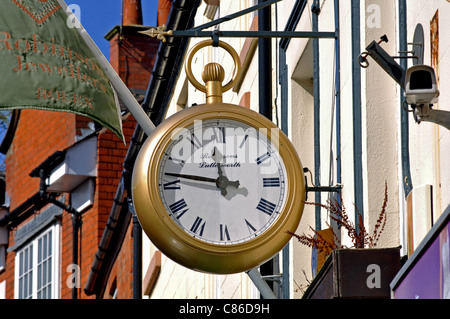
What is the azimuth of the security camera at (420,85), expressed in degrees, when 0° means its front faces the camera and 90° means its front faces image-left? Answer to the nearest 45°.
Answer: approximately 0°

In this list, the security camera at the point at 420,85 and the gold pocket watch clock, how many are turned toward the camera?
2
